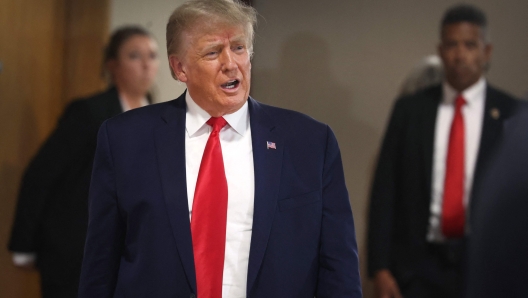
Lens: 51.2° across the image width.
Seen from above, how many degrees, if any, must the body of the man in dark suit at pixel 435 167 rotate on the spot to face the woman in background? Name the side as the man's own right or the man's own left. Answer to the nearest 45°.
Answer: approximately 90° to the man's own right

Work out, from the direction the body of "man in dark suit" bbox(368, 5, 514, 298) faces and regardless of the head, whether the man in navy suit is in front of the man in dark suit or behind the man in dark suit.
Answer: in front

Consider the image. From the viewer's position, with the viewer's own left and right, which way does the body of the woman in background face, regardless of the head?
facing the viewer and to the right of the viewer

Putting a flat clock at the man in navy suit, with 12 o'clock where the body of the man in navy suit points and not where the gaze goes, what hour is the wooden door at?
The wooden door is roughly at 5 o'clock from the man in navy suit.

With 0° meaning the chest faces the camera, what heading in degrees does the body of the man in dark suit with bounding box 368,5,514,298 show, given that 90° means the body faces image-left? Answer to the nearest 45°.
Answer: approximately 0°

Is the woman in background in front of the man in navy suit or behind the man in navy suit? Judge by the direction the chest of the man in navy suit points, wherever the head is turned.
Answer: behind

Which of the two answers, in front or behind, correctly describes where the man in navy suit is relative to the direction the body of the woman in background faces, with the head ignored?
in front

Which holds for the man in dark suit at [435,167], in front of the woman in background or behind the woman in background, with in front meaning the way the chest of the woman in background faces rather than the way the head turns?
in front

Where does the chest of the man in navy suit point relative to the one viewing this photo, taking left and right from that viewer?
facing the viewer

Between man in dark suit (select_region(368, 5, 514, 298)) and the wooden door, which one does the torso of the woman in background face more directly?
the man in dark suit

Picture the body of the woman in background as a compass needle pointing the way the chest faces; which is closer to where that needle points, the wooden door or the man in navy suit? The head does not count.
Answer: the man in navy suit

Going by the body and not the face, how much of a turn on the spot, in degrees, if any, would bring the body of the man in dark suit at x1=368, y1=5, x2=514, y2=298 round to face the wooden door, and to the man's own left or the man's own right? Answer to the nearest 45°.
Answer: approximately 90° to the man's own right

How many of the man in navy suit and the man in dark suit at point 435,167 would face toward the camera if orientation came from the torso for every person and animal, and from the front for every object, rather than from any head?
2
